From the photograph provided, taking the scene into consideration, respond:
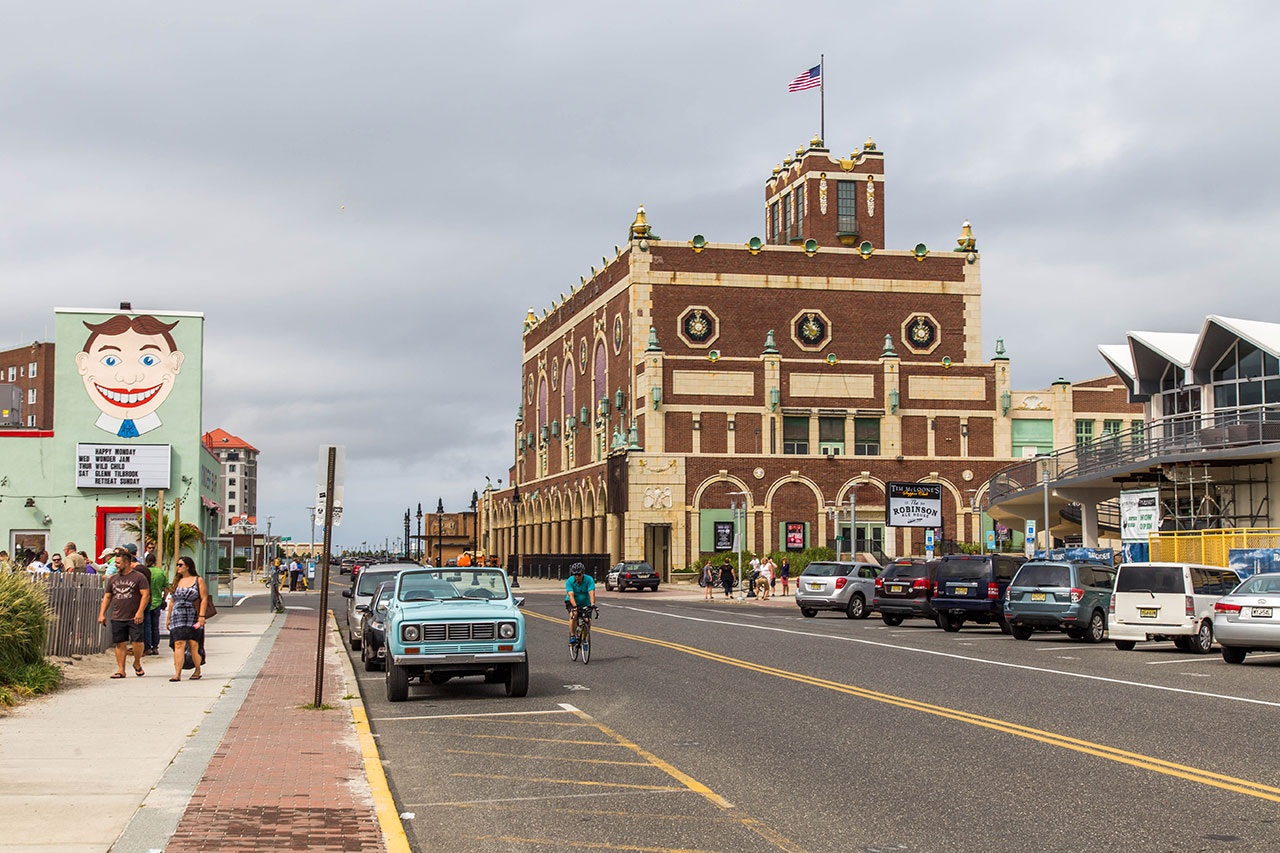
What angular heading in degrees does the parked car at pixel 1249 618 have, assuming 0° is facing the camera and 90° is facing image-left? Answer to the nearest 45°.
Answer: approximately 225°

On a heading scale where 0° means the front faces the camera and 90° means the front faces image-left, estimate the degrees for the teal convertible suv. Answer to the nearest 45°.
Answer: approximately 0°

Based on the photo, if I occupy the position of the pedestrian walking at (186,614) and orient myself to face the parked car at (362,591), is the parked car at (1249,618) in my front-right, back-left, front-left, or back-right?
front-right

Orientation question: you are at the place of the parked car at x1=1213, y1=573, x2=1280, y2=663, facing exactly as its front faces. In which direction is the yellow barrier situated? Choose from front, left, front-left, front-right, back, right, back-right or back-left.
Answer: front-left

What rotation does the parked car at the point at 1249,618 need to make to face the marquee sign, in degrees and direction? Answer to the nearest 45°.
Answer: approximately 135° to its left

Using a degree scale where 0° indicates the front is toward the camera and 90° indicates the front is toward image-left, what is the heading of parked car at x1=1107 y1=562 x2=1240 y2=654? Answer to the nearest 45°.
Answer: approximately 225°

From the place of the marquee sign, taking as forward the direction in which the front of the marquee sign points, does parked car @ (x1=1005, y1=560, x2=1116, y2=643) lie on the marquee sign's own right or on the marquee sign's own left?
on the marquee sign's own left

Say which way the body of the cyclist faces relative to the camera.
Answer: toward the camera

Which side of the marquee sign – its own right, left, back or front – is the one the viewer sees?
front

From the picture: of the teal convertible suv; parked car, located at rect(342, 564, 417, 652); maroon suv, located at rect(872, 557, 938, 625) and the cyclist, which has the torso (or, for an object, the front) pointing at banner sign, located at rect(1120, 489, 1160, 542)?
the maroon suv

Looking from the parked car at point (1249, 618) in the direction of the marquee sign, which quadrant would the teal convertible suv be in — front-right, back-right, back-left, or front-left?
front-left

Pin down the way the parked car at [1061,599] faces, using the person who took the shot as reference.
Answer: facing away from the viewer and to the right of the viewer
